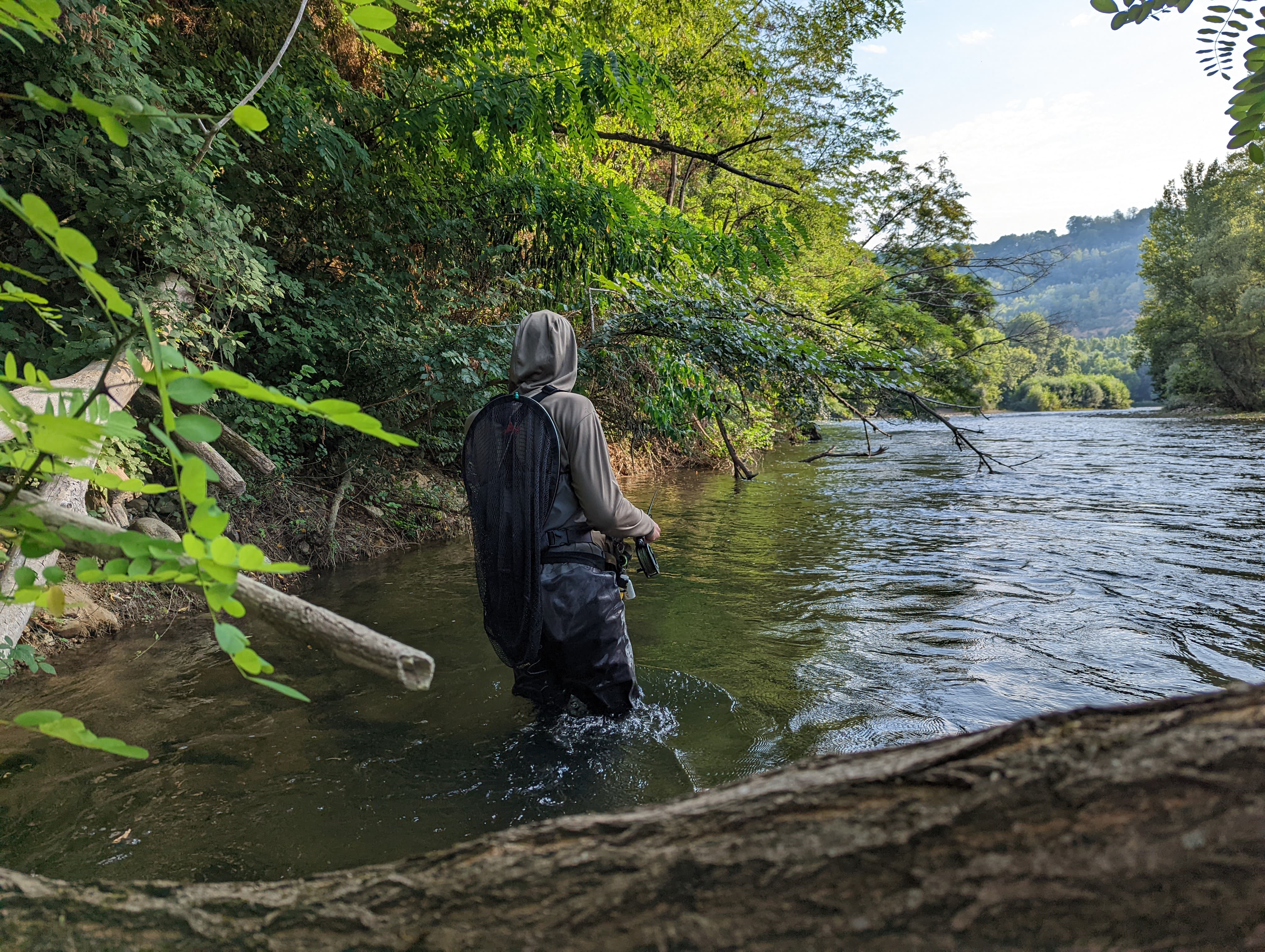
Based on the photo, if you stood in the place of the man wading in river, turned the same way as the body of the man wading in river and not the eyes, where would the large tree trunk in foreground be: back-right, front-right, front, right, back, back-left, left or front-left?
back-right

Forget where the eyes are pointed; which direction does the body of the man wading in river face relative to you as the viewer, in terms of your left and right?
facing away from the viewer and to the right of the viewer

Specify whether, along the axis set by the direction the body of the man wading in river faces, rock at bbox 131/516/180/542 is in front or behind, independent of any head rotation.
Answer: behind

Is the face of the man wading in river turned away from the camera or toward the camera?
away from the camera

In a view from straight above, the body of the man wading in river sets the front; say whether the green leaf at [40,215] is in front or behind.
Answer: behind

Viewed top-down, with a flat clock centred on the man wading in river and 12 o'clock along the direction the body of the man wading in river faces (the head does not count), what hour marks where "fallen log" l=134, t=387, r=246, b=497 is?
The fallen log is roughly at 8 o'clock from the man wading in river.

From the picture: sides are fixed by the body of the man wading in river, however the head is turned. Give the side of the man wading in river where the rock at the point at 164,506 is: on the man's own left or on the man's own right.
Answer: on the man's own left

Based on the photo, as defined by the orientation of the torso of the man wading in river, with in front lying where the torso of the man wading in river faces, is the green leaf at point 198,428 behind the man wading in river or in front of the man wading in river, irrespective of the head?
behind
